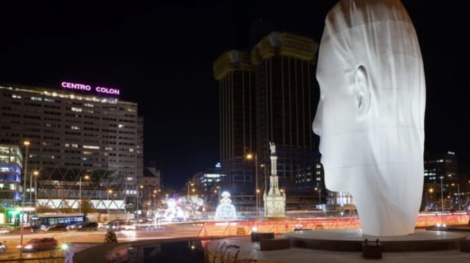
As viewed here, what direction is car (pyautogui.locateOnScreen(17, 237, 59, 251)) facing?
to the viewer's left

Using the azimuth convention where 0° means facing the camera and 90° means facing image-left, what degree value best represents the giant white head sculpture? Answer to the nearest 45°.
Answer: approximately 135°

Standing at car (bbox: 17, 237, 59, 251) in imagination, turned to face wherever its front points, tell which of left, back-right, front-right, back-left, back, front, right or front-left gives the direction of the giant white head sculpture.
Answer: back-left

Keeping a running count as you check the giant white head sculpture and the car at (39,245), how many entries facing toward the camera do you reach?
0

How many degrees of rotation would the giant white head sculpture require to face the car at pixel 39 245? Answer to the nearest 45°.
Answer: approximately 45° to its left
